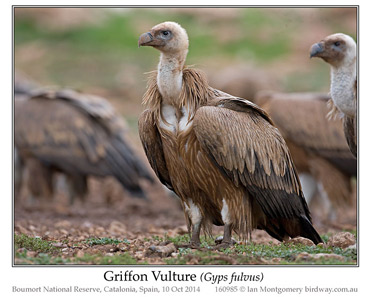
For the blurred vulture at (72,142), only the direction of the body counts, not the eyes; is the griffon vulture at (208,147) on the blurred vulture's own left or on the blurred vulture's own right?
on the blurred vulture's own left

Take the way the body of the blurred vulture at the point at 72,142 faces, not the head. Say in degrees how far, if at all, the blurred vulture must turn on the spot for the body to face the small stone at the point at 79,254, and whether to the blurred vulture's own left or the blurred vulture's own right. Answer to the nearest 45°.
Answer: approximately 90° to the blurred vulture's own left

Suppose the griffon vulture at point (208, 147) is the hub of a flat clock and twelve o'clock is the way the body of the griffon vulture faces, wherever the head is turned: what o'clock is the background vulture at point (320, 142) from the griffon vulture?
The background vulture is roughly at 5 o'clock from the griffon vulture.

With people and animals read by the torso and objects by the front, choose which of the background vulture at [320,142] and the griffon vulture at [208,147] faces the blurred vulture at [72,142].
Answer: the background vulture

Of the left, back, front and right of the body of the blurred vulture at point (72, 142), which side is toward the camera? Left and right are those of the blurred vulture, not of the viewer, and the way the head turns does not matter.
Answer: left

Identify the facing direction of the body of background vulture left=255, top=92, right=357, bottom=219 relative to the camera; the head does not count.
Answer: to the viewer's left

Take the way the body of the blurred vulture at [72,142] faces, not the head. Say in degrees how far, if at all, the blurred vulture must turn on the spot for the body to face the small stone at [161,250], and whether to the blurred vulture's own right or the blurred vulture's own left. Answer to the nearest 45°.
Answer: approximately 90° to the blurred vulture's own left
